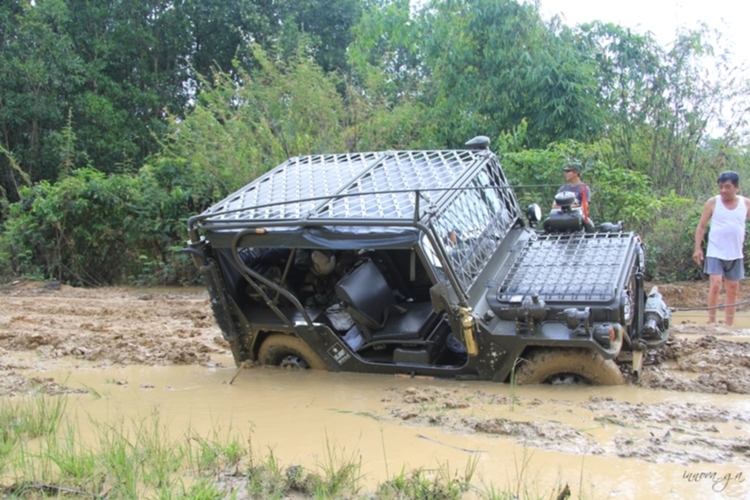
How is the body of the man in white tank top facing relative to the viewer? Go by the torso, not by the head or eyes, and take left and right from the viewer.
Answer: facing the viewer

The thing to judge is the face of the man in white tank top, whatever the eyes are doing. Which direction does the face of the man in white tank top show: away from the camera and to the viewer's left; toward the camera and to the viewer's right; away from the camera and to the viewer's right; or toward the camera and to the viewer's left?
toward the camera and to the viewer's left

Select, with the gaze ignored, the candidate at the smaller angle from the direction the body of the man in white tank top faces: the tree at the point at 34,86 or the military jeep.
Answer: the military jeep

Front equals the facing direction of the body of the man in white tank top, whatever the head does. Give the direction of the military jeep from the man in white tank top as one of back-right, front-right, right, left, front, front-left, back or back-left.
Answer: front-right

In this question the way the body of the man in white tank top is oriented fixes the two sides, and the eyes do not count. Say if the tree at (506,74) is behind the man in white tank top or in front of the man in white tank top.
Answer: behind

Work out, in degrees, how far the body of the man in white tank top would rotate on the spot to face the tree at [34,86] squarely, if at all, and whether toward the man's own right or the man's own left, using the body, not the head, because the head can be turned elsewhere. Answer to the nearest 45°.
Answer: approximately 90° to the man's own right

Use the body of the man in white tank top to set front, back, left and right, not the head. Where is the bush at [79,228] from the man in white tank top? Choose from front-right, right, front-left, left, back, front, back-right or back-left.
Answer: right
